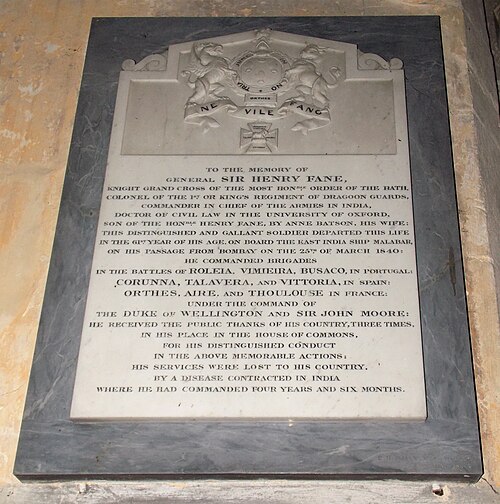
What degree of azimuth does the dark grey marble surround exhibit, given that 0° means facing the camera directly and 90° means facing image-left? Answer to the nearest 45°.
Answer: approximately 0°
